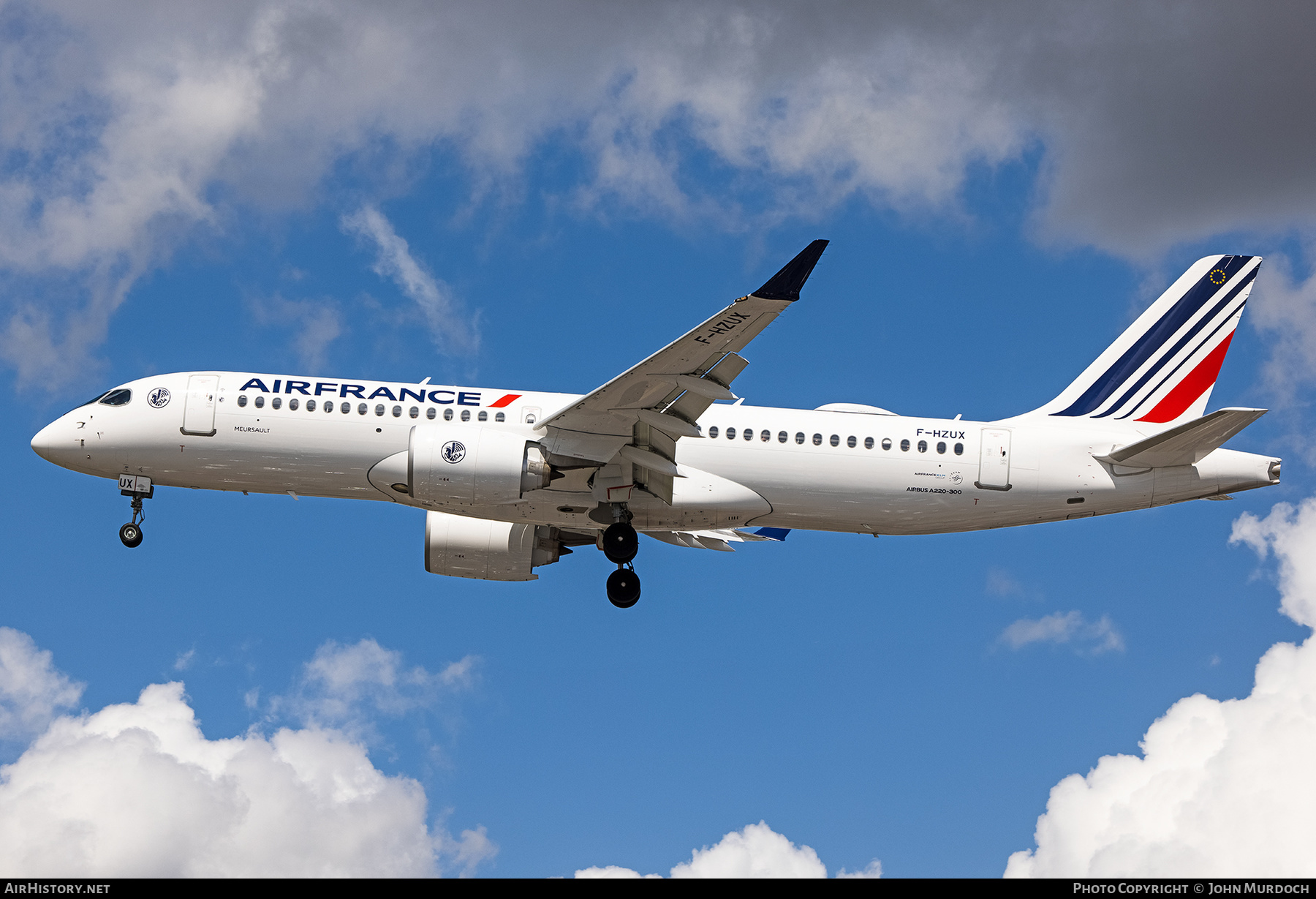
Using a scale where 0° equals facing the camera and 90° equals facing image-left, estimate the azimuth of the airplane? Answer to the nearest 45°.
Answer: approximately 90°
